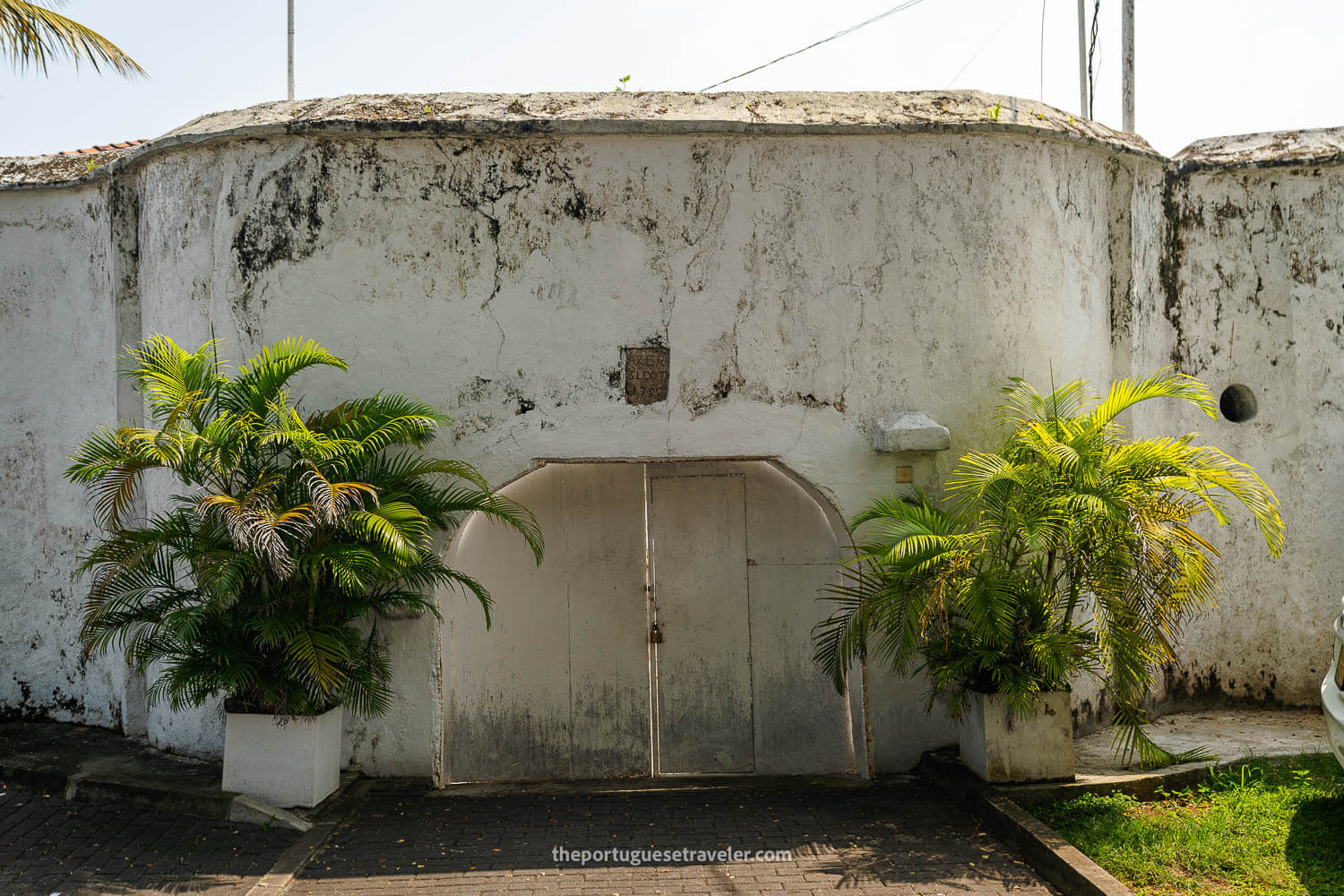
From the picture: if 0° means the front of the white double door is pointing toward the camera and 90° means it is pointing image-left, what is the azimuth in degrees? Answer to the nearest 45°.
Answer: approximately 0°

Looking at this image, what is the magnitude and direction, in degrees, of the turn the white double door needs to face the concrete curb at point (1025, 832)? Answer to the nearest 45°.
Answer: approximately 45° to its left

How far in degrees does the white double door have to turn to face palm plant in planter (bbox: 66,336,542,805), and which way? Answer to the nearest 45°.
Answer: approximately 45° to its right

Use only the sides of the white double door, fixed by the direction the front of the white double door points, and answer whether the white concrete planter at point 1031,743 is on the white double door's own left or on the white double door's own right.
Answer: on the white double door's own left

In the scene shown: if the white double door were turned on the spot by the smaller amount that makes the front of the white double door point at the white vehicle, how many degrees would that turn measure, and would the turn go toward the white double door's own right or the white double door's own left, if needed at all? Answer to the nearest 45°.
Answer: approximately 45° to the white double door's own left
